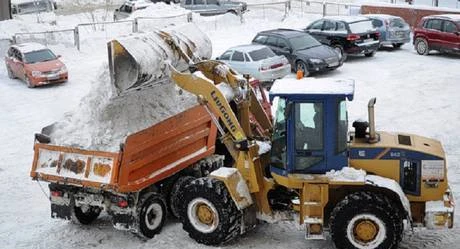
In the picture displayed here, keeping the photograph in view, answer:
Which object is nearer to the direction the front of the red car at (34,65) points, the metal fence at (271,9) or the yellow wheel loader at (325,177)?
the yellow wheel loader

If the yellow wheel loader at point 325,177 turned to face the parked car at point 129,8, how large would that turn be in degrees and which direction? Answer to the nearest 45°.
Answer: approximately 90° to its right

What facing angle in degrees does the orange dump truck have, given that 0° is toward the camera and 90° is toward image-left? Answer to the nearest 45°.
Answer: approximately 225°

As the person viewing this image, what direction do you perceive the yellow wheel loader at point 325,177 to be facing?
facing to the left of the viewer

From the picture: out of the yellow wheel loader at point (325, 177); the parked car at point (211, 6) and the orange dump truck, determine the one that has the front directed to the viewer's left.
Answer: the yellow wheel loader

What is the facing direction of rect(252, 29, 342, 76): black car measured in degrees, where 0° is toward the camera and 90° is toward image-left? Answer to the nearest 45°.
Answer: approximately 315°

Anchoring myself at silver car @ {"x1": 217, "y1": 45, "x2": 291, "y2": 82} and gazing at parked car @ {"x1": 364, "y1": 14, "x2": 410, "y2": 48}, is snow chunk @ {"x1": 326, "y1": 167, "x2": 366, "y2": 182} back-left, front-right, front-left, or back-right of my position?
back-right
